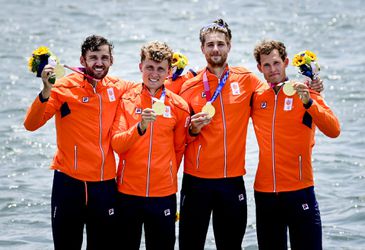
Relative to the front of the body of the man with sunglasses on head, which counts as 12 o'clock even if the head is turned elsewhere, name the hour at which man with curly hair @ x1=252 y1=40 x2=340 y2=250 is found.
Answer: The man with curly hair is roughly at 9 o'clock from the man with sunglasses on head.

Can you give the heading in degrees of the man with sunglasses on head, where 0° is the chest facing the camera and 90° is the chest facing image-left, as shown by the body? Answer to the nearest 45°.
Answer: approximately 0°
